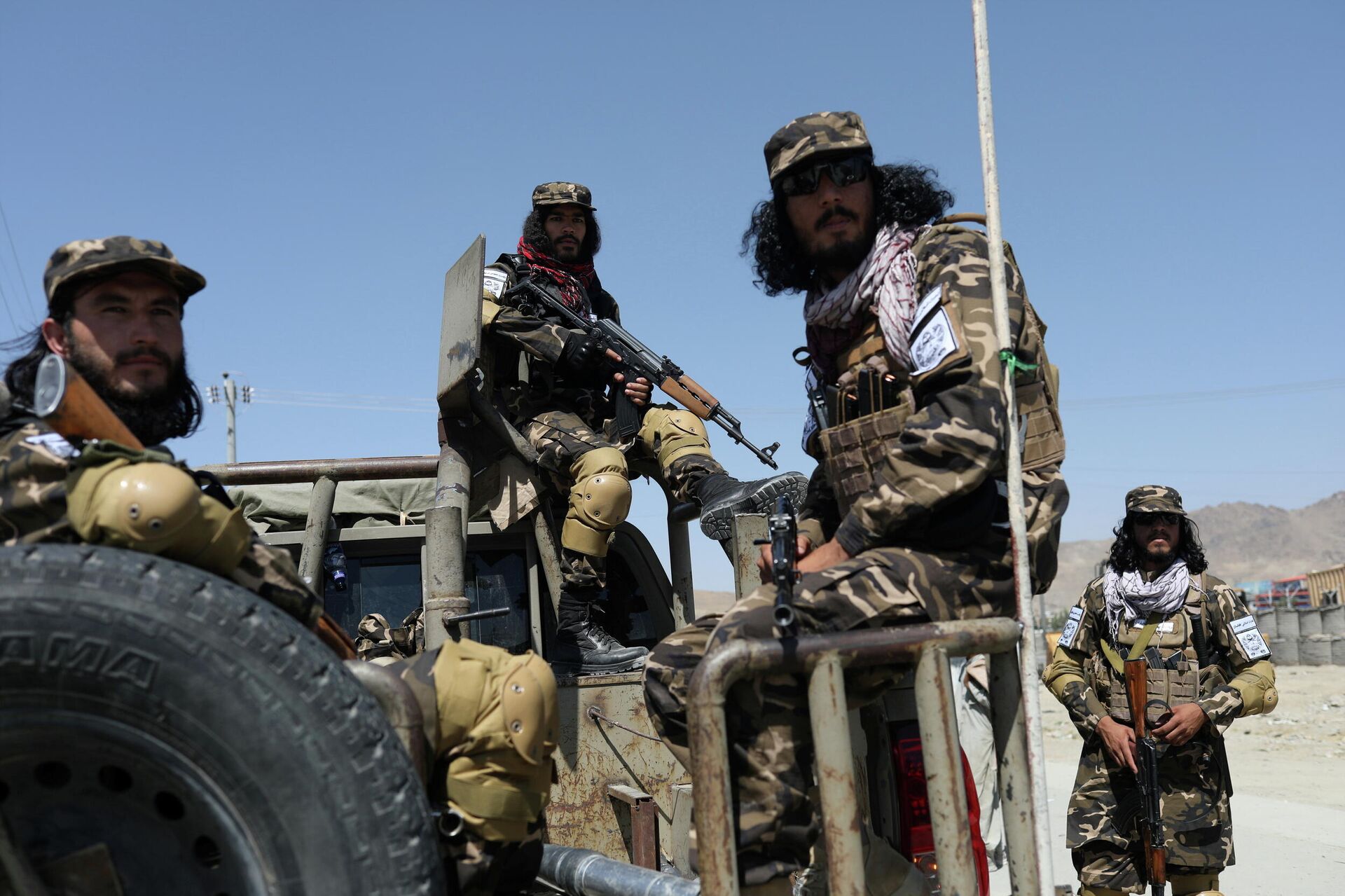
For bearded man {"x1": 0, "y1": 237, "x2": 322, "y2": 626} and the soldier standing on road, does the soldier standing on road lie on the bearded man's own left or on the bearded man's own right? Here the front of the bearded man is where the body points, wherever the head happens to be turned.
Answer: on the bearded man's own left

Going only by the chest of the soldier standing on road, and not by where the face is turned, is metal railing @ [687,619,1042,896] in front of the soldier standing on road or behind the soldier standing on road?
in front

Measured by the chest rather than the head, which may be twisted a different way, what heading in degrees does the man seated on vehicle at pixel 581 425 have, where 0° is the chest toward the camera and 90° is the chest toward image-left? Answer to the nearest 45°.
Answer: approximately 315°

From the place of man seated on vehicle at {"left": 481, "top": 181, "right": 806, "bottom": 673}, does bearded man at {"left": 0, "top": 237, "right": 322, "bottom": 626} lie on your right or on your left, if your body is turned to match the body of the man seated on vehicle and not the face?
on your right

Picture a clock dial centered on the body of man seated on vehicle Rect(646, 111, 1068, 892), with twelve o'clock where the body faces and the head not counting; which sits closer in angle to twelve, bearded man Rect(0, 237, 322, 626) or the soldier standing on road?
the bearded man

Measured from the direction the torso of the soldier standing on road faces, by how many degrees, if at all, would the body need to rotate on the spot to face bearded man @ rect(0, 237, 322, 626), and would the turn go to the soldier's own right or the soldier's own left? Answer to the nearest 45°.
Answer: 0° — they already face them

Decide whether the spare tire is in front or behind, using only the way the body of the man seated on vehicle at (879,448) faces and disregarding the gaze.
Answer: in front

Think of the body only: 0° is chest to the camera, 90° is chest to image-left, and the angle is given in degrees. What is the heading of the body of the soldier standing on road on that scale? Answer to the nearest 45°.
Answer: approximately 0°

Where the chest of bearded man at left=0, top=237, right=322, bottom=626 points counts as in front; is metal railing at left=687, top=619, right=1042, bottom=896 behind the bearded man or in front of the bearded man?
in front
